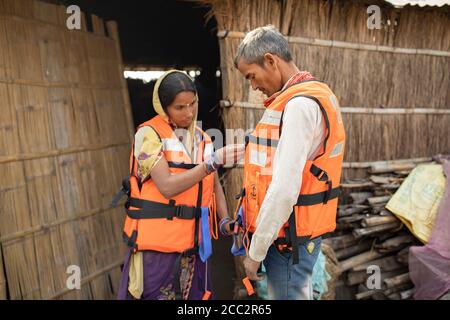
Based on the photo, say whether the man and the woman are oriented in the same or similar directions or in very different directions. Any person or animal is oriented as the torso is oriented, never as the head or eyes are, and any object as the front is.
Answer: very different directions

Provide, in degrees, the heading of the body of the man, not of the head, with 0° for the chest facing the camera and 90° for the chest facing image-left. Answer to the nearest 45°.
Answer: approximately 90°

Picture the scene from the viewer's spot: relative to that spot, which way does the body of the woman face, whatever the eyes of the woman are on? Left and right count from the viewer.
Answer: facing the viewer and to the right of the viewer

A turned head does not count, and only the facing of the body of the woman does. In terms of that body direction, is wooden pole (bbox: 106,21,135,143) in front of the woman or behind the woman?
behind

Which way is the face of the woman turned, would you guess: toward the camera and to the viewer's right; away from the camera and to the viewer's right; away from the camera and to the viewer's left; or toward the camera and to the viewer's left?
toward the camera and to the viewer's right

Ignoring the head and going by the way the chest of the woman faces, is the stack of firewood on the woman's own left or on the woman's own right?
on the woman's own left

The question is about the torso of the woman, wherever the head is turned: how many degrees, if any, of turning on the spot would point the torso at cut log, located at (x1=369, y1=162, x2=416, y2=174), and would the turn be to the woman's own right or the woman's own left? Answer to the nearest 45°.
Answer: approximately 90° to the woman's own left

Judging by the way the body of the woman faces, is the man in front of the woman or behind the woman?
in front

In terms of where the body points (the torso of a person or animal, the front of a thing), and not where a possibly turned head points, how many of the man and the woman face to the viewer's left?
1

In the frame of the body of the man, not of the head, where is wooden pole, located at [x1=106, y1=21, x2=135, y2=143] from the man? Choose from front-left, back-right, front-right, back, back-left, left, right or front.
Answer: front-right
